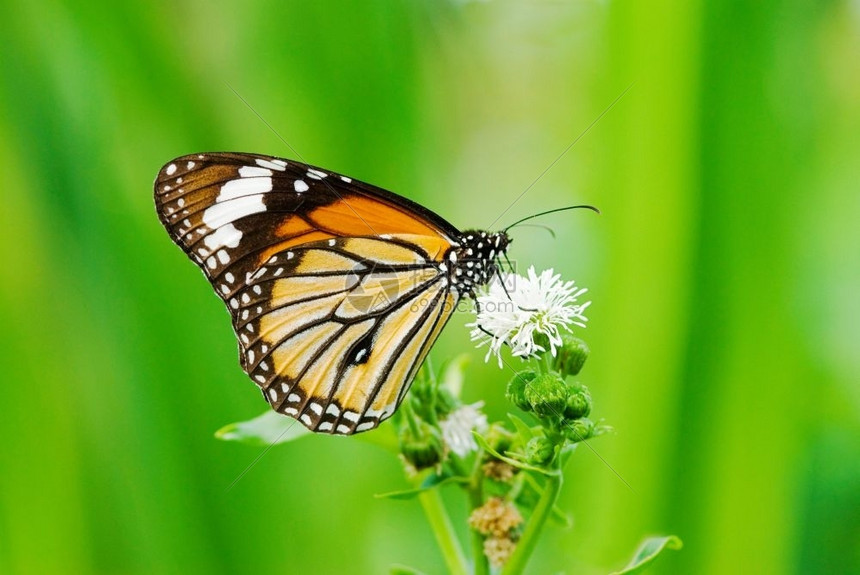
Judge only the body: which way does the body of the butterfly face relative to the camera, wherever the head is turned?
to the viewer's right
